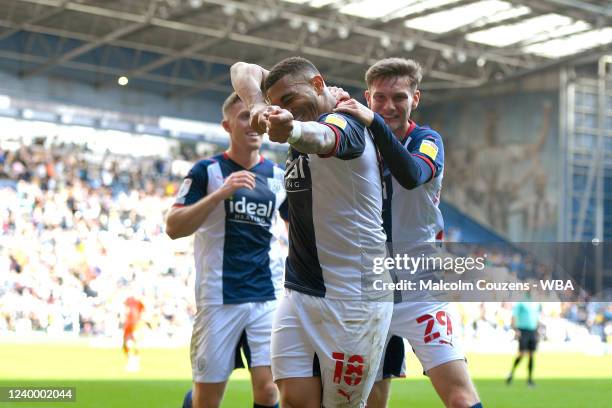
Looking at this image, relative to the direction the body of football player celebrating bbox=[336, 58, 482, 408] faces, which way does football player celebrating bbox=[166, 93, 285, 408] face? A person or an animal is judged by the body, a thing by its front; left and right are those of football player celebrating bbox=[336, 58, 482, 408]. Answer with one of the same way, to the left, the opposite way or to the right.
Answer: to the left

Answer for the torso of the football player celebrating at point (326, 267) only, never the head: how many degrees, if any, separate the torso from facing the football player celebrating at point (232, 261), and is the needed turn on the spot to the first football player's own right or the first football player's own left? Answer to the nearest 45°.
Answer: approximately 135° to the first football player's own right

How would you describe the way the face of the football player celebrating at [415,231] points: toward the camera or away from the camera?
toward the camera

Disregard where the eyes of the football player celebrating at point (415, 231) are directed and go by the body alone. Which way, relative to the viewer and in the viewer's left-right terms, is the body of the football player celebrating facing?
facing the viewer and to the left of the viewer

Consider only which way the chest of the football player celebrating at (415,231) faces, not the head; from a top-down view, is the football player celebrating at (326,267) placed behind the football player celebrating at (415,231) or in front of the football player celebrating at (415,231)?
in front

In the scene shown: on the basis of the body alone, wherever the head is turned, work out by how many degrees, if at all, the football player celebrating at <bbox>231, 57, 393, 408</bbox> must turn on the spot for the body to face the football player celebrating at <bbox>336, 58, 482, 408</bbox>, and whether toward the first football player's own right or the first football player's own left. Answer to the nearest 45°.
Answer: approximately 180°

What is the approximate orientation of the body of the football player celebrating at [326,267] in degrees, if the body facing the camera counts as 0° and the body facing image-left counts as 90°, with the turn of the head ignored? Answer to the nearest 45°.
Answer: approximately 45°

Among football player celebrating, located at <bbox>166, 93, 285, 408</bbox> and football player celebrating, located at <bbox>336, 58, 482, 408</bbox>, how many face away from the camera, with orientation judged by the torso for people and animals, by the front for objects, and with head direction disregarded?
0

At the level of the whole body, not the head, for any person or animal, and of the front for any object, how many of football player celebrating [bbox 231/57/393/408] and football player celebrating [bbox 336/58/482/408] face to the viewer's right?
0

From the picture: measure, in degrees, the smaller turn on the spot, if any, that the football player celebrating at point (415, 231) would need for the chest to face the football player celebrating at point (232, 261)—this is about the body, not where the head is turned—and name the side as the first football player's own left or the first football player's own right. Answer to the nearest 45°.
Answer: approximately 90° to the first football player's own right

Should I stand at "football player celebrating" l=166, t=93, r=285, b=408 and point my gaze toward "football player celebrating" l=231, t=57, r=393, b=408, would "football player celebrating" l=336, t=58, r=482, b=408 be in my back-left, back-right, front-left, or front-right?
front-left
